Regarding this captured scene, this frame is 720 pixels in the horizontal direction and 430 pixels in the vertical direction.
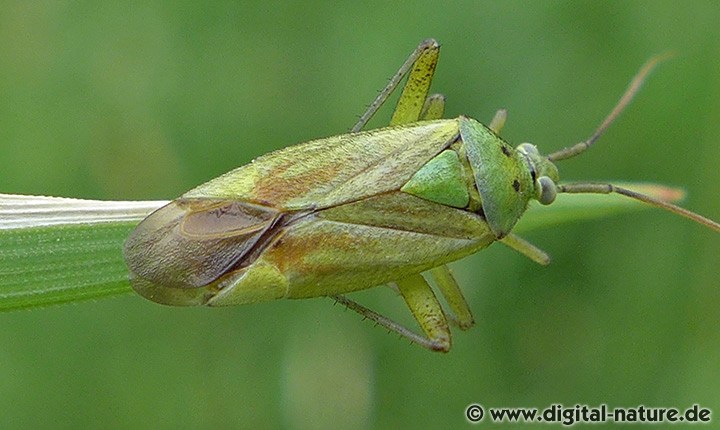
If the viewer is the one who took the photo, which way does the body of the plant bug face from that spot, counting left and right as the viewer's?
facing to the right of the viewer
